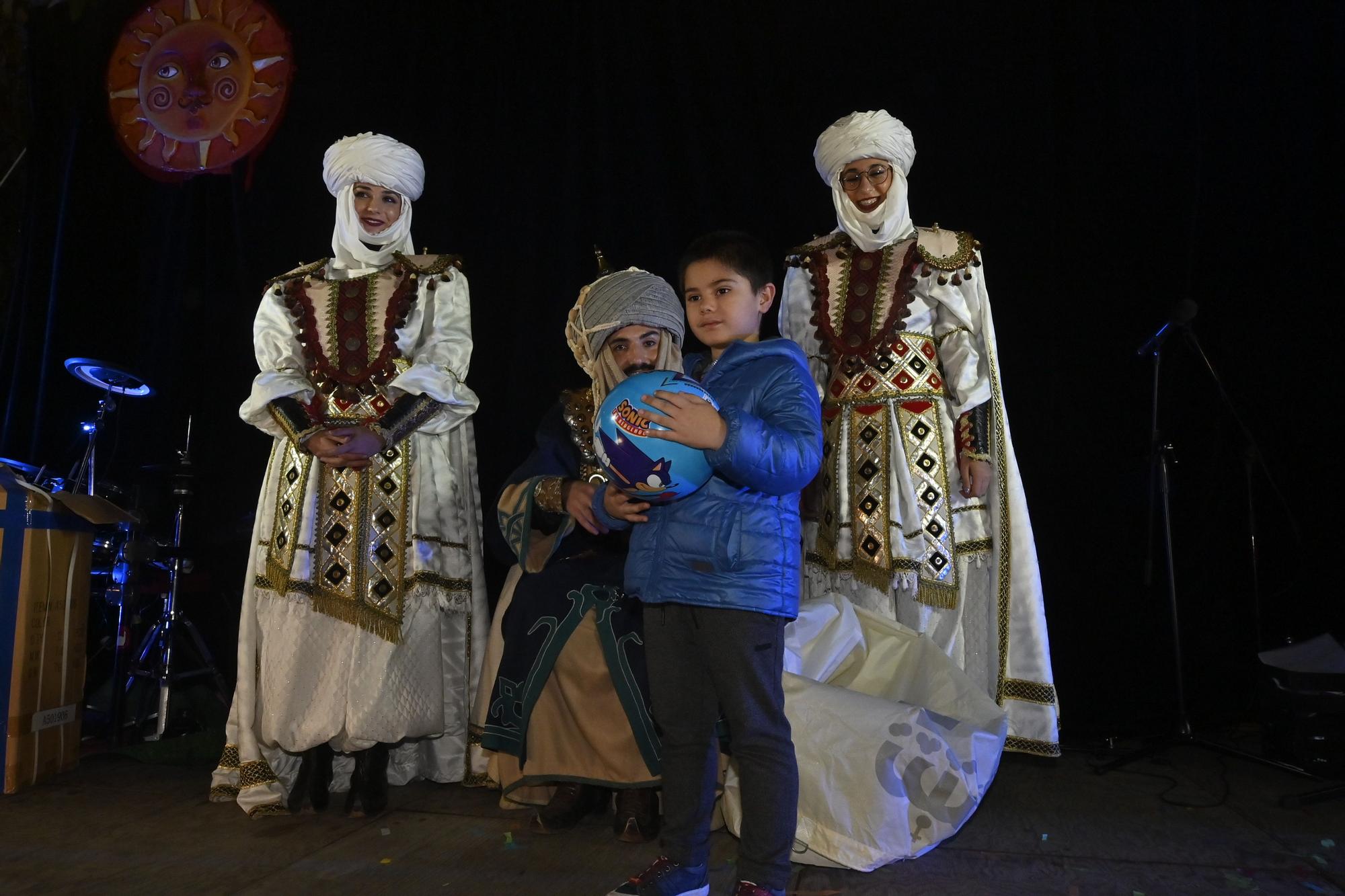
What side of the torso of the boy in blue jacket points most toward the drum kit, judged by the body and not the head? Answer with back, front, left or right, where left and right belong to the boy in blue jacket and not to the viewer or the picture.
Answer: right

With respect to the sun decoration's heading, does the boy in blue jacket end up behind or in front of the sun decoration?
in front

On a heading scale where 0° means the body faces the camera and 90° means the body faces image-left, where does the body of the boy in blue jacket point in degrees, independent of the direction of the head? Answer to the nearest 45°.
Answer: approximately 45°

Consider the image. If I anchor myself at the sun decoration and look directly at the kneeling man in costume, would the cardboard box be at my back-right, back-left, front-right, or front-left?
front-right

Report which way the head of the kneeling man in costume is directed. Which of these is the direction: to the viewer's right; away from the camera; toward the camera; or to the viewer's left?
toward the camera

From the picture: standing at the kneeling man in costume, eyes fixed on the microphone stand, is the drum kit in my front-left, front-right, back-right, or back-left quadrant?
back-left

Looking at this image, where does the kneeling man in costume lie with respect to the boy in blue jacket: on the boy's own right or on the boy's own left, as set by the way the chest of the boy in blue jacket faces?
on the boy's own right

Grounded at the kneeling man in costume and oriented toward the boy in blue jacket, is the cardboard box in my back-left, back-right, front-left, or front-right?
back-right

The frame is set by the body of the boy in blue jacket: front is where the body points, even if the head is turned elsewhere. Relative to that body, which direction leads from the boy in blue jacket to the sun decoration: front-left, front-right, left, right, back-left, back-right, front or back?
right

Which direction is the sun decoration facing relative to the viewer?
toward the camera

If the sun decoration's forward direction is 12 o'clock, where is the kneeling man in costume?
The kneeling man in costume is roughly at 11 o'clock from the sun decoration.

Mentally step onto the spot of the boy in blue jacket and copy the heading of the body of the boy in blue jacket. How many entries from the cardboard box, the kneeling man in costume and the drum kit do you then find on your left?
0

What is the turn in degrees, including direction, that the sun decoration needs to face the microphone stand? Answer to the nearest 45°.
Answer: approximately 45° to its left

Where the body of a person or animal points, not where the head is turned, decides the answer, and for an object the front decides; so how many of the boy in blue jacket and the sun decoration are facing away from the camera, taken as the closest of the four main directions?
0
